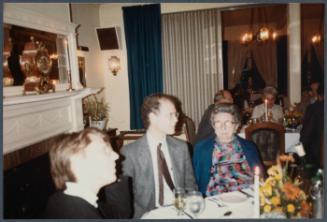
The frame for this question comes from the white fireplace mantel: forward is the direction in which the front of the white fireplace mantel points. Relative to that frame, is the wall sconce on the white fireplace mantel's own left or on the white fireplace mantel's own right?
on the white fireplace mantel's own left

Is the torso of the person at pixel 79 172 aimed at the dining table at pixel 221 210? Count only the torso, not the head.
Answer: yes

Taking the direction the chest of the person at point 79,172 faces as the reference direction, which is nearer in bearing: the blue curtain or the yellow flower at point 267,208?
the yellow flower

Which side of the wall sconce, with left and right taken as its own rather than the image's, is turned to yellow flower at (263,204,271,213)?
front

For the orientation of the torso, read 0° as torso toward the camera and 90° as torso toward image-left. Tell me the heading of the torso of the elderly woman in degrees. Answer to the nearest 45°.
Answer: approximately 0°

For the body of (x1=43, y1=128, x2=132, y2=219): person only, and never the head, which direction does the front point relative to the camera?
to the viewer's right
